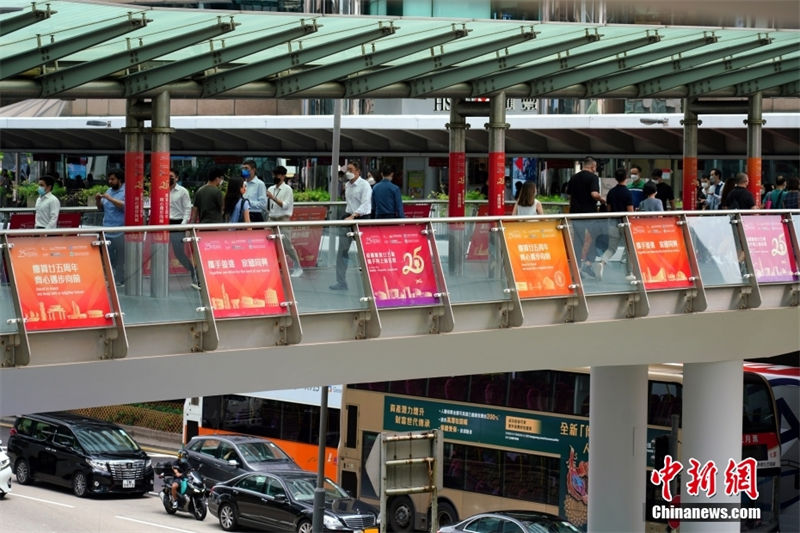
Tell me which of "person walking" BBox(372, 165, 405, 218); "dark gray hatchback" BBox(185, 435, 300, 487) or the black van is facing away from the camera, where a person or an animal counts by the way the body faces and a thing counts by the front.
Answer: the person walking

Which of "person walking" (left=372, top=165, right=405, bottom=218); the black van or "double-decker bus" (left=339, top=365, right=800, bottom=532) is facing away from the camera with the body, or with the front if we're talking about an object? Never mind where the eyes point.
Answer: the person walking
